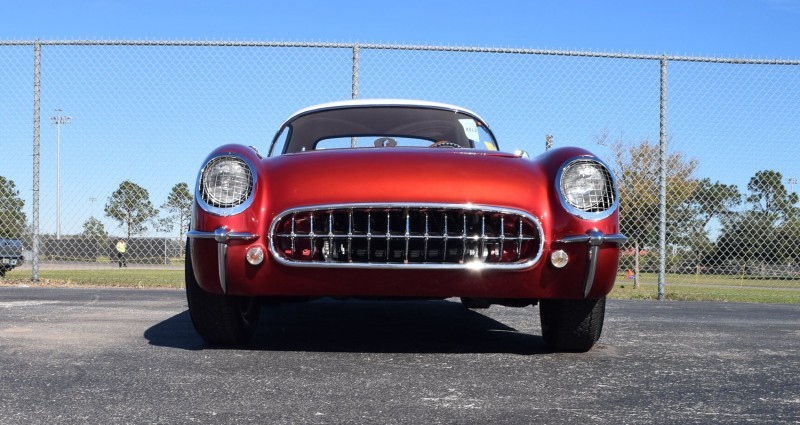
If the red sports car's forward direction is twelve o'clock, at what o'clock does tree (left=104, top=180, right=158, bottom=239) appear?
The tree is roughly at 5 o'clock from the red sports car.

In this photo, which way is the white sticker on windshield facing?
toward the camera

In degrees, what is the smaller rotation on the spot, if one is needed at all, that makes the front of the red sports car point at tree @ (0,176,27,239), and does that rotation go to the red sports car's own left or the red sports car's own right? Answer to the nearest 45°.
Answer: approximately 135° to the red sports car's own right

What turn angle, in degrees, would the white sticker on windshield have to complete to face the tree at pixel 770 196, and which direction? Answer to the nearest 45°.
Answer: approximately 135° to its left

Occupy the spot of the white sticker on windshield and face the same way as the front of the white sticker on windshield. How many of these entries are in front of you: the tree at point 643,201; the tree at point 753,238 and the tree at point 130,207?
0

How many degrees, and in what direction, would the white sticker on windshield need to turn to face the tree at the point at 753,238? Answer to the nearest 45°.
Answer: approximately 135° to its left

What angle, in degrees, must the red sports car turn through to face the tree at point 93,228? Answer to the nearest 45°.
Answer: approximately 135° to its right

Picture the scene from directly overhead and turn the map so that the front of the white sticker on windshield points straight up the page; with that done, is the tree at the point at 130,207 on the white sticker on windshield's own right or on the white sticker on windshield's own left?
on the white sticker on windshield's own right
